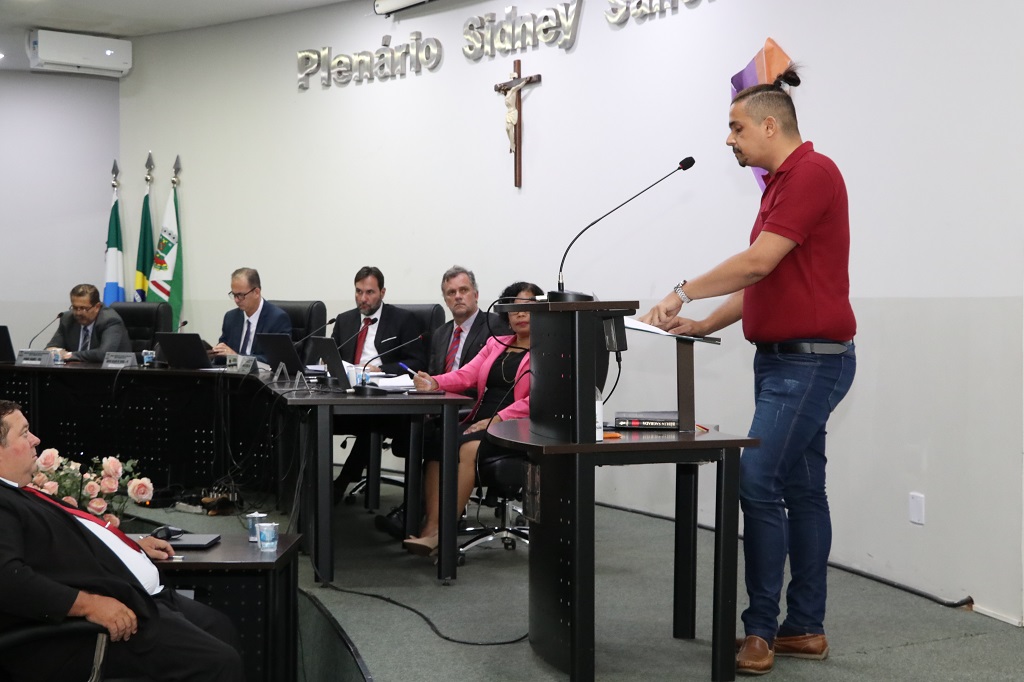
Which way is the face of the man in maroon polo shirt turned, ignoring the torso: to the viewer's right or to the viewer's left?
to the viewer's left

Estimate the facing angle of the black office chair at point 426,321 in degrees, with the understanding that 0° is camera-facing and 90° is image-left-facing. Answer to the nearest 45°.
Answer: approximately 45°

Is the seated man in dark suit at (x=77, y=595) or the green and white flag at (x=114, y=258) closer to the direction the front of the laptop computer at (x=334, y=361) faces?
the green and white flag

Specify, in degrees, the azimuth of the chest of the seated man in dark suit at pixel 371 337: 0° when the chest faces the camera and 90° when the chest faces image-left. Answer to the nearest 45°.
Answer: approximately 45°

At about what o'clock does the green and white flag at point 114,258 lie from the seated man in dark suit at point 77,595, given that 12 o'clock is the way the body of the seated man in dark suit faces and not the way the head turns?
The green and white flag is roughly at 9 o'clock from the seated man in dark suit.

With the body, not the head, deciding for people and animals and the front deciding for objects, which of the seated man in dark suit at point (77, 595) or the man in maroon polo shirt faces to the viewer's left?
the man in maroon polo shirt

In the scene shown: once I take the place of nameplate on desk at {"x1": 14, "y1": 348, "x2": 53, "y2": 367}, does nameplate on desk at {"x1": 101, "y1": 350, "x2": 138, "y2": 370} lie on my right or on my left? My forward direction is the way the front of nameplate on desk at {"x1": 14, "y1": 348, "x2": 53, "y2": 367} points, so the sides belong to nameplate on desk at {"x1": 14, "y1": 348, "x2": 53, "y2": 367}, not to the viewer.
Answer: on my left

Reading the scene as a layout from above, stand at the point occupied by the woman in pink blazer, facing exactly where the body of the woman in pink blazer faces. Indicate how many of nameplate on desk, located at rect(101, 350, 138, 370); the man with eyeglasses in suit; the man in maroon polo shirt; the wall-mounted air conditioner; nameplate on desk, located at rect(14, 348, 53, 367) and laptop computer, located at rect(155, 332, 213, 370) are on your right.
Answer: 5

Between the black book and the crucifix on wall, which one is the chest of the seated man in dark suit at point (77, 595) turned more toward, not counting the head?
the black book

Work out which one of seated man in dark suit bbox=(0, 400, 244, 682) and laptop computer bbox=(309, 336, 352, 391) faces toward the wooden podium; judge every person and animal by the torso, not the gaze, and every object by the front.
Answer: the seated man in dark suit

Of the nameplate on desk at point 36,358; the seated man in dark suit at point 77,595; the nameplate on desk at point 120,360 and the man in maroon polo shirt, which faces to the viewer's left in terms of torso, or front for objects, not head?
the man in maroon polo shirt

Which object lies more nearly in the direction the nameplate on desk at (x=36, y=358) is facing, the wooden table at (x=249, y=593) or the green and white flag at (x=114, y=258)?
the wooden table

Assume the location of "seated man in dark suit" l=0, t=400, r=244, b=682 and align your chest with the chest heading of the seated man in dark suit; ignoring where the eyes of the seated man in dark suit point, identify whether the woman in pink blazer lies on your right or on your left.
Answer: on your left

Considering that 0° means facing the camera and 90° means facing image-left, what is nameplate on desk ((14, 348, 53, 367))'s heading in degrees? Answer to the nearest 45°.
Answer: approximately 0°
